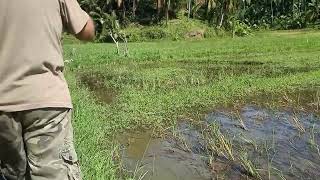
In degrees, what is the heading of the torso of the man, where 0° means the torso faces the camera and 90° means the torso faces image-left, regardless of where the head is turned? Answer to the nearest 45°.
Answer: approximately 180°
